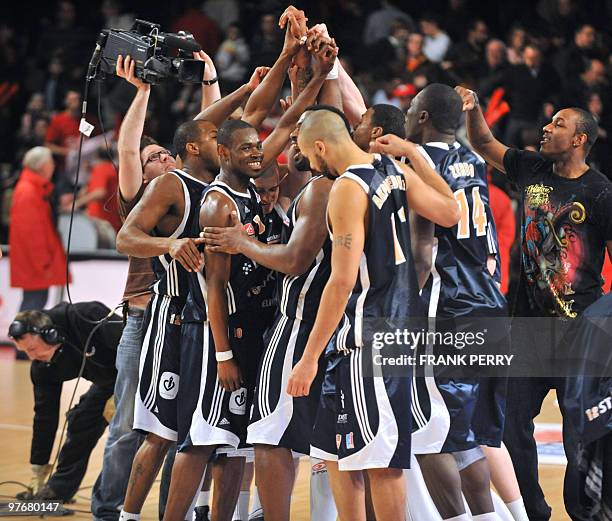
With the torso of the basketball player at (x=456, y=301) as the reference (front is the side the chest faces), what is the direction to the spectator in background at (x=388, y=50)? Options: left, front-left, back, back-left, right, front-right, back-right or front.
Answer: front-right

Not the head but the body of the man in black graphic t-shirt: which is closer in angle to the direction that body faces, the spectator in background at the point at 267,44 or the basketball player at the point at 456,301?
the basketball player

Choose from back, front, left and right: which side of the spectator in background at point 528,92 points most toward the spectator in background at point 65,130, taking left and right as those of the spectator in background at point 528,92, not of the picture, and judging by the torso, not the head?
right

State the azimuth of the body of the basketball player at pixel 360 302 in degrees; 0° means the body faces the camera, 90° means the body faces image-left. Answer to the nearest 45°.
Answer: approximately 135°

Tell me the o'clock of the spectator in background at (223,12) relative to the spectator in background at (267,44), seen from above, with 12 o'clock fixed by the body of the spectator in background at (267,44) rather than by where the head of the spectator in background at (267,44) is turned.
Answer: the spectator in background at (223,12) is roughly at 5 o'clock from the spectator in background at (267,44).

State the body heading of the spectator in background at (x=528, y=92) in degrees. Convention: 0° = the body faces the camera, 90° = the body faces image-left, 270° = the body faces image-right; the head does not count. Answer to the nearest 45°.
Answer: approximately 0°

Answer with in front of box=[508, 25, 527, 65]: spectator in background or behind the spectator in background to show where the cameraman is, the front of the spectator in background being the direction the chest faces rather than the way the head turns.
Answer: in front

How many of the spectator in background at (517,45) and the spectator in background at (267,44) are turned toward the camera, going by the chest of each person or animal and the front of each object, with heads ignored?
2

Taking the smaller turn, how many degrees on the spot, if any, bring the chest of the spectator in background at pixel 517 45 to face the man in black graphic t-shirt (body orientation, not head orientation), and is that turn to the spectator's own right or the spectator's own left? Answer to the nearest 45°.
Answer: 0° — they already face them

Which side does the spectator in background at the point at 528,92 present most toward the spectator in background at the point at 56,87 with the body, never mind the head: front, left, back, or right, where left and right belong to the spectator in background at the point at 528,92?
right
